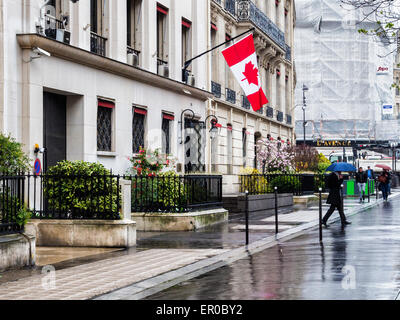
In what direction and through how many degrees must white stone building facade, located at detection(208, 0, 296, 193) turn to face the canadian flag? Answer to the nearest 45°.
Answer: approximately 45° to its right

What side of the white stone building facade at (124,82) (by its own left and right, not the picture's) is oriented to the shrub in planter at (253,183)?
left

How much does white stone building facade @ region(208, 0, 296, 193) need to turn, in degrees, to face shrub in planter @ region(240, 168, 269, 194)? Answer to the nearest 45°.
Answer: approximately 45° to its right

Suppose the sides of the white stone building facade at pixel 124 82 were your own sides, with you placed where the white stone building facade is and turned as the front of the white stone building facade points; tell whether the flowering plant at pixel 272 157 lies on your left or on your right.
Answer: on your left

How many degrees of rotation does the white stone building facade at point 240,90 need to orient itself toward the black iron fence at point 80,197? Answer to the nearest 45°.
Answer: approximately 45° to its right

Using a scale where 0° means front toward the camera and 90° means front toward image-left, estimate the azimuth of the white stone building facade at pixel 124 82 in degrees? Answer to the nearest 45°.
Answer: approximately 315°
